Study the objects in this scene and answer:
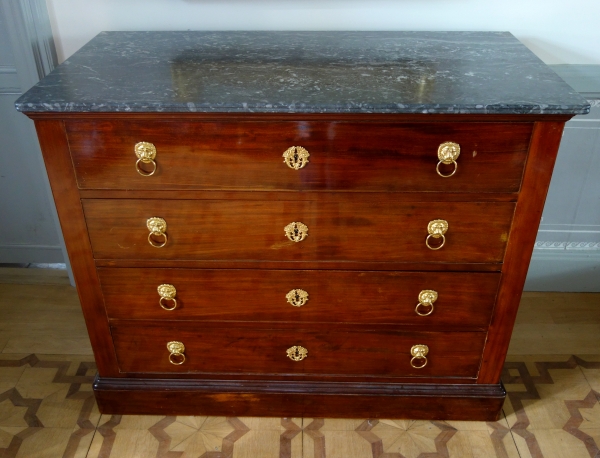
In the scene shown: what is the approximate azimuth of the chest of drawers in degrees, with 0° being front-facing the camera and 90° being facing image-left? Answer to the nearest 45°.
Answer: approximately 0°
